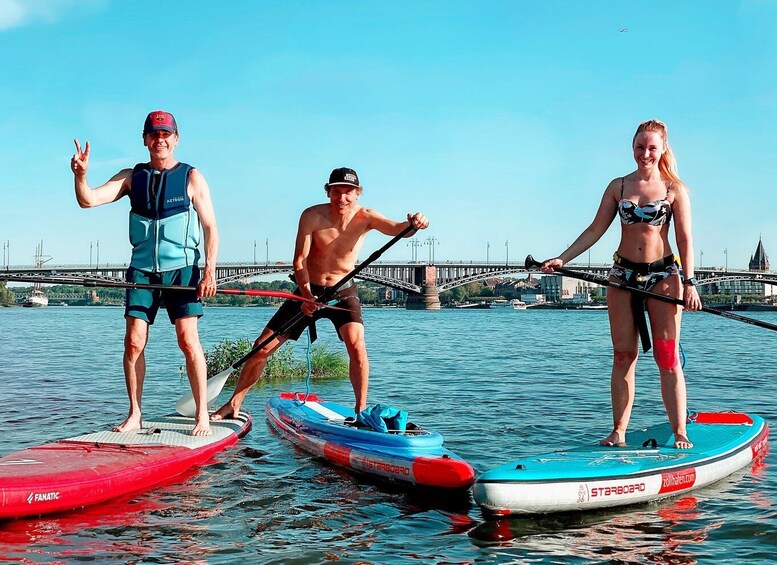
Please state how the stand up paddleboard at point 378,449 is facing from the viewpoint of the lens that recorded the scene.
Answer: facing the viewer and to the right of the viewer

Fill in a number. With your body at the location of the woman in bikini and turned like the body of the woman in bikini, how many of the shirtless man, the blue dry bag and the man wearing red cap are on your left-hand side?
0

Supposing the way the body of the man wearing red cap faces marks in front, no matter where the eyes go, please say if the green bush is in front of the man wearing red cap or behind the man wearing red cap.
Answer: behind

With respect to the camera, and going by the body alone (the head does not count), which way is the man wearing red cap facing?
toward the camera

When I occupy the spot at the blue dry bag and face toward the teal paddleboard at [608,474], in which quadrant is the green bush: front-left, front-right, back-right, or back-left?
back-left

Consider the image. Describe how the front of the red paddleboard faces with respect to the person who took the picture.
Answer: facing the viewer and to the left of the viewer

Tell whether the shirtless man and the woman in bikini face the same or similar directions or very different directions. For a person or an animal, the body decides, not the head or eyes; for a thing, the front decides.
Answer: same or similar directions

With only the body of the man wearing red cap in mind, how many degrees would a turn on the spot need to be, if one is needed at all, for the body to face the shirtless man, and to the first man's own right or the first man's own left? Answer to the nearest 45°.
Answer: approximately 90° to the first man's own left

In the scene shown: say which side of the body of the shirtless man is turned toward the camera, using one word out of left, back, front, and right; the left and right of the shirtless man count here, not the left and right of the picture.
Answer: front

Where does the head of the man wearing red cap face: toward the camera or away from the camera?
toward the camera

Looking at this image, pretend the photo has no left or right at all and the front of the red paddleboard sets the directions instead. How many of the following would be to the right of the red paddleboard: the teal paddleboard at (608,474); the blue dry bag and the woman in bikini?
0

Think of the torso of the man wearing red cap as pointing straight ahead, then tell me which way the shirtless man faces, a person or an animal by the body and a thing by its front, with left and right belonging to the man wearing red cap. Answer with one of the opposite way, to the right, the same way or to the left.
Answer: the same way
